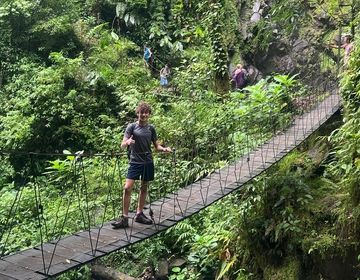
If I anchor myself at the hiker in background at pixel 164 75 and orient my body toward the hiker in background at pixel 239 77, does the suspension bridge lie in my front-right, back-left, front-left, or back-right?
front-right

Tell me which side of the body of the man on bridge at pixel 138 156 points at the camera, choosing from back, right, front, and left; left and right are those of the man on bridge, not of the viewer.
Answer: front

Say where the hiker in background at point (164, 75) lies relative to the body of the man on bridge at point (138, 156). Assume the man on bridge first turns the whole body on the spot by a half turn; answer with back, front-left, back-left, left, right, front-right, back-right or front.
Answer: front

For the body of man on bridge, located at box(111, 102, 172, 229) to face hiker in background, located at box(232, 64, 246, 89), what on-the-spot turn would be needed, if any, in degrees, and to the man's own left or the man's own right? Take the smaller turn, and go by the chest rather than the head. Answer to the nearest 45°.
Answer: approximately 180°

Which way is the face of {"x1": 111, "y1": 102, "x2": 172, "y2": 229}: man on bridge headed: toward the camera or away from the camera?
toward the camera

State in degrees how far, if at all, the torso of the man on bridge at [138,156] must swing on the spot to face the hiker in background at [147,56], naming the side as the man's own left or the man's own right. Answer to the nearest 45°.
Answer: approximately 180°
